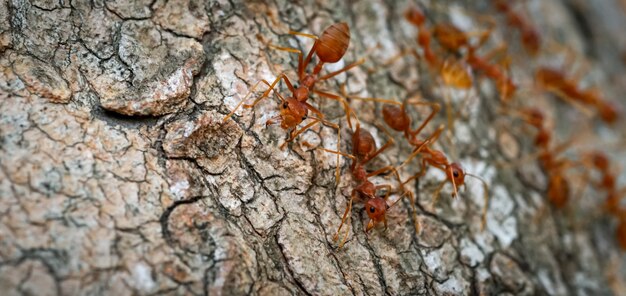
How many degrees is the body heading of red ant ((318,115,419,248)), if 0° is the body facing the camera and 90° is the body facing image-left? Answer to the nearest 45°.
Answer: approximately 0°

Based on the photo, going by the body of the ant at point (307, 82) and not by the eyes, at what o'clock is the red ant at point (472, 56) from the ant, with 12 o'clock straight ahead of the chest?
The red ant is roughly at 7 o'clock from the ant.

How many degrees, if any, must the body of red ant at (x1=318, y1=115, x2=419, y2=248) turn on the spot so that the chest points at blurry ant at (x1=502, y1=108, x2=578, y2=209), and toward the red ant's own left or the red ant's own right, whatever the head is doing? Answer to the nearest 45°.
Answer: approximately 135° to the red ant's own left

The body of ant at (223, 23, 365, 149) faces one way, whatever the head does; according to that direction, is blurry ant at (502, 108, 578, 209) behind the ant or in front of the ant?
behind
